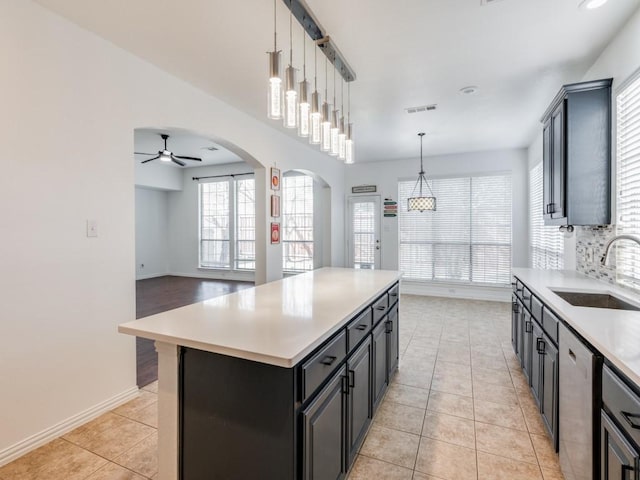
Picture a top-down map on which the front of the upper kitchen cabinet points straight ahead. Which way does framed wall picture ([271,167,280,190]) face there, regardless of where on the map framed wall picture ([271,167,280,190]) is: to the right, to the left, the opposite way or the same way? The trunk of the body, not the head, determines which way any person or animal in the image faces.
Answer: the opposite way

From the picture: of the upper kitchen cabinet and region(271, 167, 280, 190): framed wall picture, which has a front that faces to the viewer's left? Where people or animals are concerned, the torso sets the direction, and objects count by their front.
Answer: the upper kitchen cabinet

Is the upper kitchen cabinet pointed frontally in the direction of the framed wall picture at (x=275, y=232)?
yes

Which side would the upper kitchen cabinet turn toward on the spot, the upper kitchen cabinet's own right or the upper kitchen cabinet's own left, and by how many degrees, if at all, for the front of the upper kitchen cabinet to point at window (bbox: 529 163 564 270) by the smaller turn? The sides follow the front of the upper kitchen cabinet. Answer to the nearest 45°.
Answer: approximately 90° to the upper kitchen cabinet's own right

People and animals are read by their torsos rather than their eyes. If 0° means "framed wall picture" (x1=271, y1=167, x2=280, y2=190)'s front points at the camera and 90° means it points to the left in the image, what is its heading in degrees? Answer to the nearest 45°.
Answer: approximately 315°

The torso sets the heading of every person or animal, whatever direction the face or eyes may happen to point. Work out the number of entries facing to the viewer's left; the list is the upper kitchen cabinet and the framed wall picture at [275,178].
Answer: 1

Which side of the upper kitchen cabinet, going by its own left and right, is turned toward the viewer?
left

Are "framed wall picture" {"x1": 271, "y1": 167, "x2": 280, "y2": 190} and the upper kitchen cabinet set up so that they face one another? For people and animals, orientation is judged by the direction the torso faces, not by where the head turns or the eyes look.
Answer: yes
